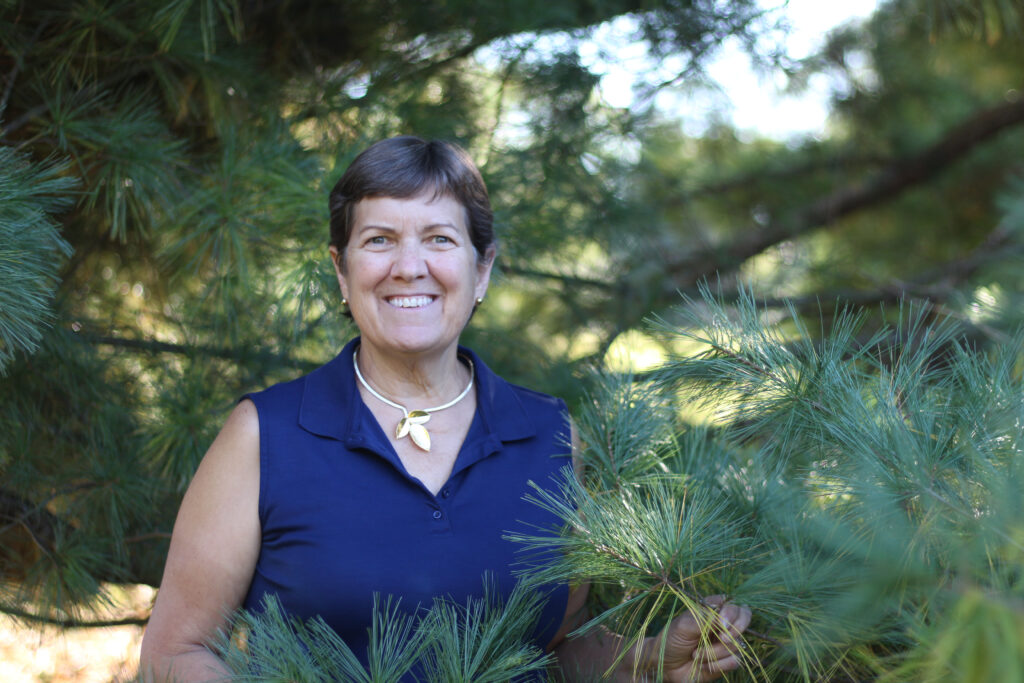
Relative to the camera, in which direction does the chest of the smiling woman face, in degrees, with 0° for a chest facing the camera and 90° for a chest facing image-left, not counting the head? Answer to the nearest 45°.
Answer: approximately 0°
